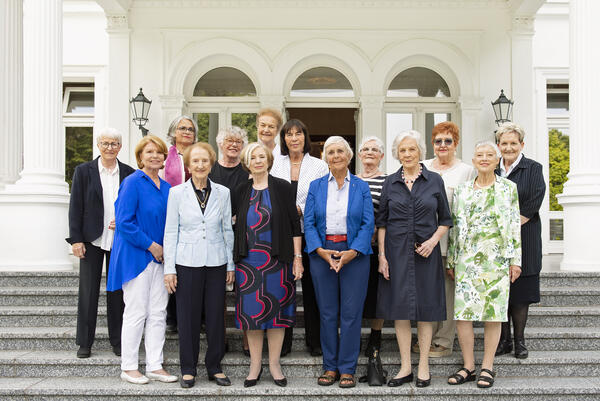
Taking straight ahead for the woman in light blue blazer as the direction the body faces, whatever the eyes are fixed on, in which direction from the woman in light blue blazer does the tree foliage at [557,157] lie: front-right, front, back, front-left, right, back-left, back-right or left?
back-left

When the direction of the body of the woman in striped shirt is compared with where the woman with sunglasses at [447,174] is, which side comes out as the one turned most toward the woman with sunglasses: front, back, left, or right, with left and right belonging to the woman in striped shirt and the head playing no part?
left

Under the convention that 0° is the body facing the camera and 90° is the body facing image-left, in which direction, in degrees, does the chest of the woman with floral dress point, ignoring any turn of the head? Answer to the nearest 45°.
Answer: approximately 0°

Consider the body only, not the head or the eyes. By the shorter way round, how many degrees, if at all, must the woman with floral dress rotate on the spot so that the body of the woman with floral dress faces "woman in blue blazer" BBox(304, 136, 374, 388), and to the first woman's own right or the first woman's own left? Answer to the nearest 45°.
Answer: approximately 90° to the first woman's own right

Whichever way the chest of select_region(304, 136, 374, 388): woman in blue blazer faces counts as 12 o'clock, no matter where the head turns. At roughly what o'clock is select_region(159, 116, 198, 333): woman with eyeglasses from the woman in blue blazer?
The woman with eyeglasses is roughly at 4 o'clock from the woman in blue blazer.

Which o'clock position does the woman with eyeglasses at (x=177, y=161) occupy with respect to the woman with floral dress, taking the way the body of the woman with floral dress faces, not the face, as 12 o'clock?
The woman with eyeglasses is roughly at 3 o'clock from the woman with floral dress.

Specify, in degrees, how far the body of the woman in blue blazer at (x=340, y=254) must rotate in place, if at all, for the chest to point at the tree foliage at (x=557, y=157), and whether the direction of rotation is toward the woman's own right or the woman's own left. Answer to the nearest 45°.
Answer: approximately 135° to the woman's own left

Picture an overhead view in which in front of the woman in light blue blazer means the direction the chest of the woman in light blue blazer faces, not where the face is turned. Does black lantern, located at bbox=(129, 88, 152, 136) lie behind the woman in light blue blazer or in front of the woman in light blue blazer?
behind

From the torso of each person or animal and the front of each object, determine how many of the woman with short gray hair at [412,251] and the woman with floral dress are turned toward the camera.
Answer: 2

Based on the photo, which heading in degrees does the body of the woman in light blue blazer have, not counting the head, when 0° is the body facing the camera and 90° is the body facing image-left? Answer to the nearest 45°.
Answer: approximately 0°

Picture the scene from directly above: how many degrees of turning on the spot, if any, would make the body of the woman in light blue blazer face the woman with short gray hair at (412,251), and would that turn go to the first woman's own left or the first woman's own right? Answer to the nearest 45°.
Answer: approximately 90° to the first woman's own left
